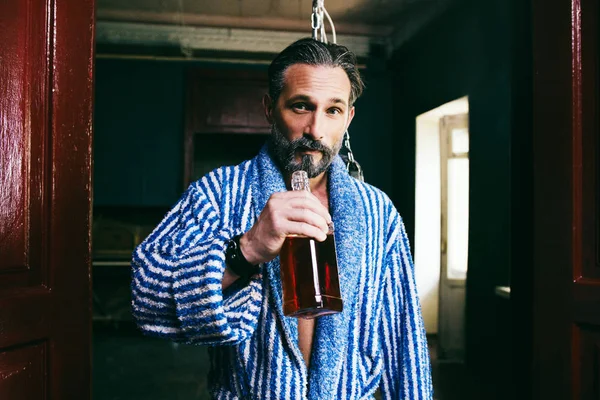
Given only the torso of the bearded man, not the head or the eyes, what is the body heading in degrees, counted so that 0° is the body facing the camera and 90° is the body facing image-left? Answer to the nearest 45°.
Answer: approximately 0°
